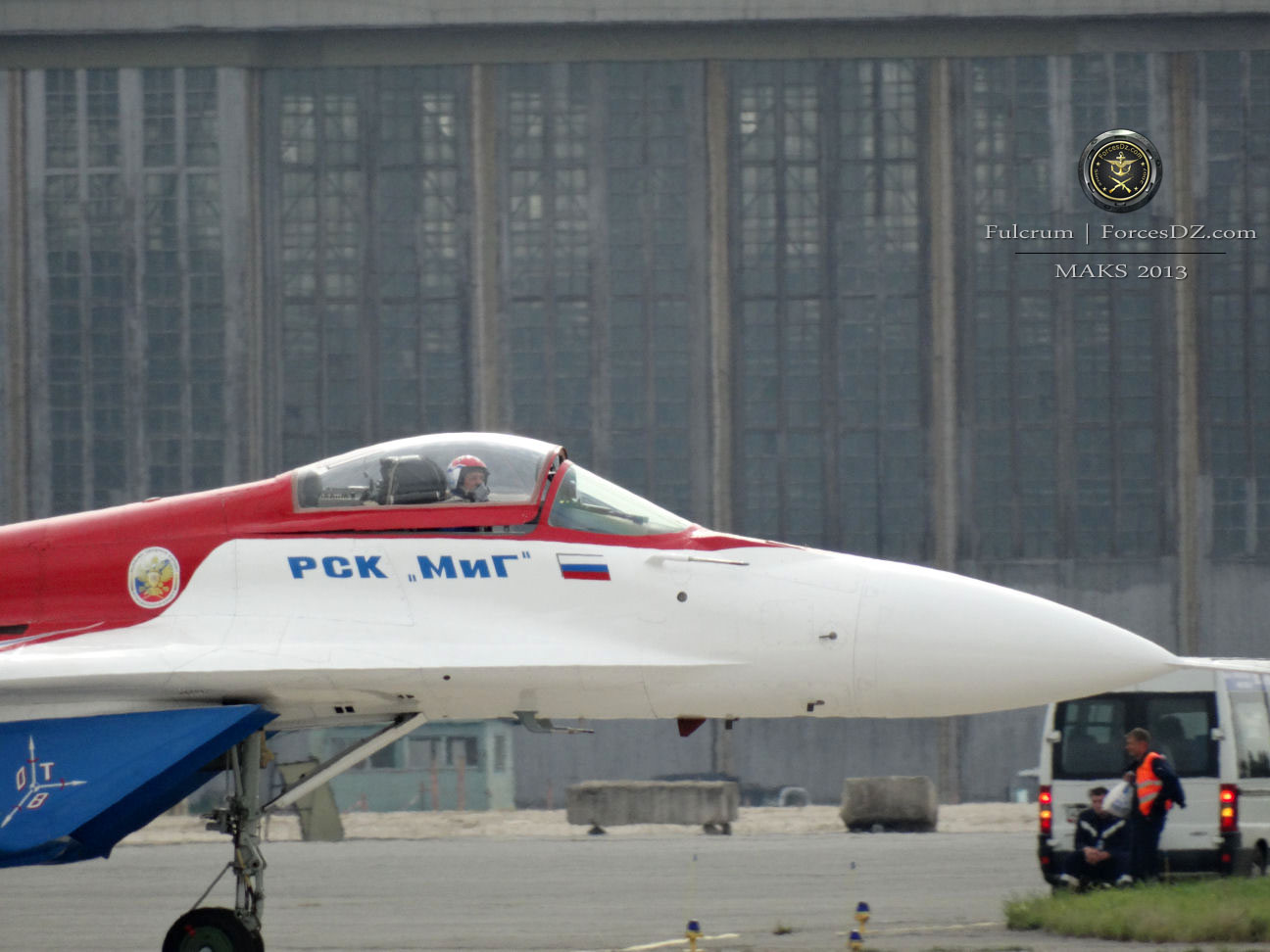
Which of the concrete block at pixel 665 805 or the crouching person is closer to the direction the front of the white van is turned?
the concrete block

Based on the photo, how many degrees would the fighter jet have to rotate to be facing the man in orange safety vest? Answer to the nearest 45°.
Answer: approximately 45° to its left

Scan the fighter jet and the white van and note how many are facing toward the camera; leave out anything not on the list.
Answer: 0

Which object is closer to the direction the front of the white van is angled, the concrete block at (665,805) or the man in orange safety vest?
the concrete block

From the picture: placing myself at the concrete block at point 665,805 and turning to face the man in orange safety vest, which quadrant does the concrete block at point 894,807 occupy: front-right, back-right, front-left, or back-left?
front-left

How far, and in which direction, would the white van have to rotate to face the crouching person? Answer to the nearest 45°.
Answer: approximately 135° to its right

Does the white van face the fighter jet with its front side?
no

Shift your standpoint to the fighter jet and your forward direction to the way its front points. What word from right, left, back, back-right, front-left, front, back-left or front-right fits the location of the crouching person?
front-left

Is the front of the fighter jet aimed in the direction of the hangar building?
no

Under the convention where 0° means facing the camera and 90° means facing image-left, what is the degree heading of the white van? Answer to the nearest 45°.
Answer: approximately 225°

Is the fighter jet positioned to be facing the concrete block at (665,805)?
no

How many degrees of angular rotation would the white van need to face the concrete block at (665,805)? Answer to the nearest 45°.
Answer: approximately 90° to its left

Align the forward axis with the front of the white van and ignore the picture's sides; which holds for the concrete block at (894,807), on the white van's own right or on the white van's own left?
on the white van's own left

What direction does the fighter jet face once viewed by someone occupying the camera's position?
facing to the right of the viewer

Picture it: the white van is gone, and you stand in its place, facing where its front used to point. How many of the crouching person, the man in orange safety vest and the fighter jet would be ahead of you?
0

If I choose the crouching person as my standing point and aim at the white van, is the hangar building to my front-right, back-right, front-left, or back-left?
front-left

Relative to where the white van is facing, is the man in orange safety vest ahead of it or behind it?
behind
